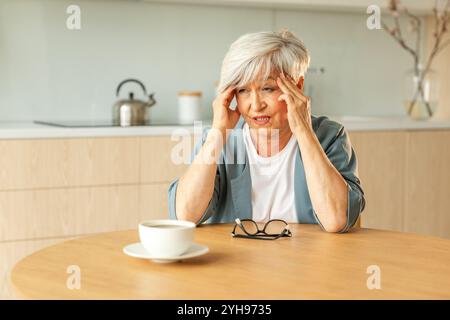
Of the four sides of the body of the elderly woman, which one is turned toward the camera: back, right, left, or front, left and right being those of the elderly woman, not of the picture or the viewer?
front

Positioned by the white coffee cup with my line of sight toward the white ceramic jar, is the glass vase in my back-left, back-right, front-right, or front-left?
front-right

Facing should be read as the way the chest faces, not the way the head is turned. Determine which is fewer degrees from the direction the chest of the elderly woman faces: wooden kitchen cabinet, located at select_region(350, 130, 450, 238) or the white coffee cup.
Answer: the white coffee cup

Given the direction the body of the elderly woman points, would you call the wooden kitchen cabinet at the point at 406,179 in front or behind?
behind

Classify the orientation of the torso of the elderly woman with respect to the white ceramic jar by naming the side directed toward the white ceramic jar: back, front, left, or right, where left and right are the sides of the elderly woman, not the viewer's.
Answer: back

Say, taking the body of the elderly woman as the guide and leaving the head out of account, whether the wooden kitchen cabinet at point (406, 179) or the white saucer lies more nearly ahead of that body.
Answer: the white saucer

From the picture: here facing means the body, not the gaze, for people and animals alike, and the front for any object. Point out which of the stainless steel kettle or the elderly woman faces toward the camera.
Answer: the elderly woman
